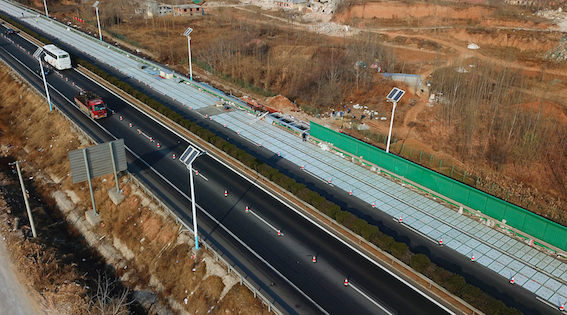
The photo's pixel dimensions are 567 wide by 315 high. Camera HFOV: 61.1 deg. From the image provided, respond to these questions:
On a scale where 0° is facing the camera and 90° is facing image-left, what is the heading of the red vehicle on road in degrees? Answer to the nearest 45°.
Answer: approximately 315°

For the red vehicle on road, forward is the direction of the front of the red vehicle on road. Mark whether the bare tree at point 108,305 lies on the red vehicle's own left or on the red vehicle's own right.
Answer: on the red vehicle's own right

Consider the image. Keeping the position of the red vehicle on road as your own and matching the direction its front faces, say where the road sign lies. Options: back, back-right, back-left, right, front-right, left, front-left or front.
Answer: front-right

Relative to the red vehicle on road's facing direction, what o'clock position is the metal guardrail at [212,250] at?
The metal guardrail is roughly at 1 o'clock from the red vehicle on road.

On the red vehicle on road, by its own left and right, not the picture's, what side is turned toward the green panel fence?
front

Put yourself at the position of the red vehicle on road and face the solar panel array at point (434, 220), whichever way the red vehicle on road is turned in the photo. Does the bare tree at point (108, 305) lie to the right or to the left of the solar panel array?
right
